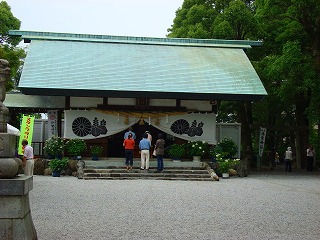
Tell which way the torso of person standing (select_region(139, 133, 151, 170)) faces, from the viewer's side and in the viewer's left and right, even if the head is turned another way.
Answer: facing away from the viewer

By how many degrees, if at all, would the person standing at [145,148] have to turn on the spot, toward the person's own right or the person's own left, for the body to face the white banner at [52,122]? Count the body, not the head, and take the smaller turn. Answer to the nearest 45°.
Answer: approximately 45° to the person's own left

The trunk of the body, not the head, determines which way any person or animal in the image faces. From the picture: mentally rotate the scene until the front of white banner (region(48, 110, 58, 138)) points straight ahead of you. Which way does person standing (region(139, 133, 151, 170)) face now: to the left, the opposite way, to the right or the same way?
the opposite way

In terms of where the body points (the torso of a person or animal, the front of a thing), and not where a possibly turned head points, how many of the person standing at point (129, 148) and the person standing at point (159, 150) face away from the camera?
2

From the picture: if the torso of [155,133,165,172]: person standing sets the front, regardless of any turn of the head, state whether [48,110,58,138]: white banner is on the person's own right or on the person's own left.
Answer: on the person's own left

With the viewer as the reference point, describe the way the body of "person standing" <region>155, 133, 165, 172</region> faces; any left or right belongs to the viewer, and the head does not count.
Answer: facing away from the viewer

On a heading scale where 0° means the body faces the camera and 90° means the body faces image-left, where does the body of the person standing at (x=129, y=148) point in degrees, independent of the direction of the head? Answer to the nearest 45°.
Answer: approximately 180°

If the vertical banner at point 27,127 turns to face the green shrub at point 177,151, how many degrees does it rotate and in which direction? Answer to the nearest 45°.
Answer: approximately 90° to its left
